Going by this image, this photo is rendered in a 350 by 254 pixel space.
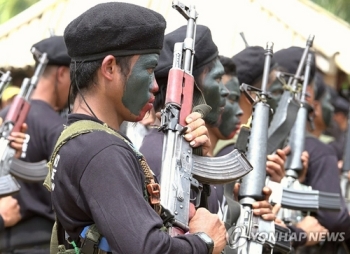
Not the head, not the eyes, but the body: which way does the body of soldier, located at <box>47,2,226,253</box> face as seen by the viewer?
to the viewer's right

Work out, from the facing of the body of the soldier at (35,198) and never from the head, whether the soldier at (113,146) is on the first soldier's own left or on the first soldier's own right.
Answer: on the first soldier's own right

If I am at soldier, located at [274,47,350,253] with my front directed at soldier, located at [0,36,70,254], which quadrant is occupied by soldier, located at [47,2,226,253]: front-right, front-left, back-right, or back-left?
front-left

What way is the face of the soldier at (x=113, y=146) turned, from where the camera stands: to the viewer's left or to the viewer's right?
to the viewer's right
